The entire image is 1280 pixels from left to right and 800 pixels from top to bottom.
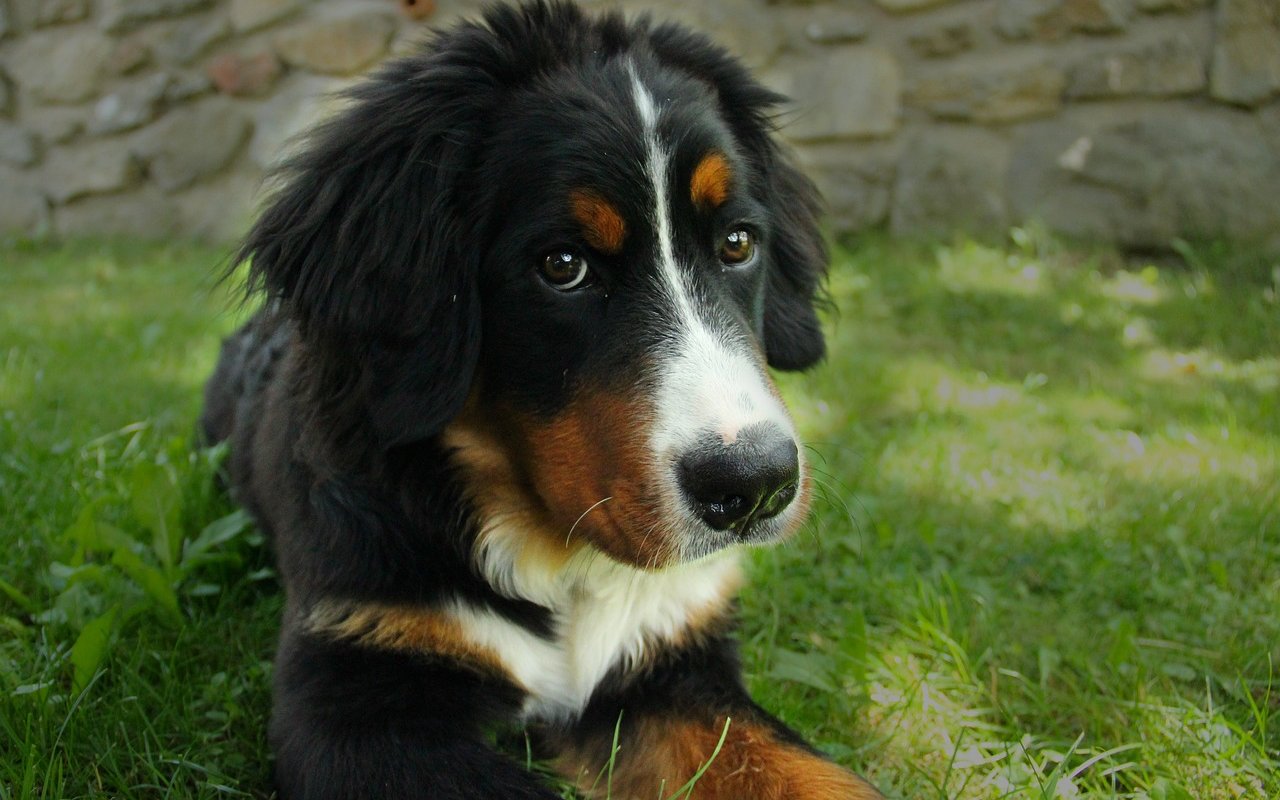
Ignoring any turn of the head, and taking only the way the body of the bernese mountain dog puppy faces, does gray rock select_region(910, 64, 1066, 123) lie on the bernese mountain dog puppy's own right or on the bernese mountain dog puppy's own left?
on the bernese mountain dog puppy's own left

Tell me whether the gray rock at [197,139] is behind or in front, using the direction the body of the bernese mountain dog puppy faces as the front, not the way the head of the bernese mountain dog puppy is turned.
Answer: behind

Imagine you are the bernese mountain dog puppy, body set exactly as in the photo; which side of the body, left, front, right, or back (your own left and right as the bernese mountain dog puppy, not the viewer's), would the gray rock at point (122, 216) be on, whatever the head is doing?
back

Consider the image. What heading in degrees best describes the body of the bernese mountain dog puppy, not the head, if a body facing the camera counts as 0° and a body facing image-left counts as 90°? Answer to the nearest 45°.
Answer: approximately 315°

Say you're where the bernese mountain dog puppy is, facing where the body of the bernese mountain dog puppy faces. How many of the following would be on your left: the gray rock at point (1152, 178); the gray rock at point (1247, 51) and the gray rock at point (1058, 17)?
3

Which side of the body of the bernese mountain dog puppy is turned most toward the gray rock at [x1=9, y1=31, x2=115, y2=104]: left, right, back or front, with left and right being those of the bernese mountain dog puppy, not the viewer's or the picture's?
back
